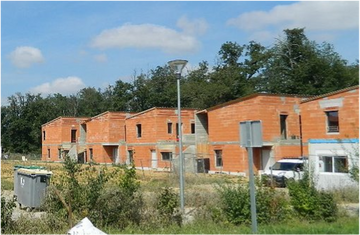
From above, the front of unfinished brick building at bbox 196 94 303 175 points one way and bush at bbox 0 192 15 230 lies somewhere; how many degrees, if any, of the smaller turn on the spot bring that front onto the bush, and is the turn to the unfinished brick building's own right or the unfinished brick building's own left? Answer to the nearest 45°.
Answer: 0° — it already faces it

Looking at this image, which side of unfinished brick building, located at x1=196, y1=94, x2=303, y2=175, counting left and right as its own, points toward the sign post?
front

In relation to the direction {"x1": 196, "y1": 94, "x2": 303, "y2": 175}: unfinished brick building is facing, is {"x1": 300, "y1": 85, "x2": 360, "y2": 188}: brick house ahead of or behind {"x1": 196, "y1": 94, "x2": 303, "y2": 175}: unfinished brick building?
ahead

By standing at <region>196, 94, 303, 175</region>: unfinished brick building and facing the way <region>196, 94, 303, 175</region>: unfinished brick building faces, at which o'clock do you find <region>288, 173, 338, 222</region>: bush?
The bush is roughly at 12 o'clock from the unfinished brick building.

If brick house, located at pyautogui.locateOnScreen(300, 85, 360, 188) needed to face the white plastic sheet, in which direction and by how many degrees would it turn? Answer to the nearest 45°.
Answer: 0° — it already faces it

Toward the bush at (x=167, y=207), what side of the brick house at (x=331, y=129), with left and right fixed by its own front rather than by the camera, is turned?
front

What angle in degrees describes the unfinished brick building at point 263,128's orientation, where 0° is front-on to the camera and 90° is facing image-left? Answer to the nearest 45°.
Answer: approximately 0°

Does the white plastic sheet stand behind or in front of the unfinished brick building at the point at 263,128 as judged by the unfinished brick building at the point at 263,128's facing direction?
in front

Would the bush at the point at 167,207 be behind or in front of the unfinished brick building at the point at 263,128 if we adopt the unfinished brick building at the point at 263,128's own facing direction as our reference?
in front

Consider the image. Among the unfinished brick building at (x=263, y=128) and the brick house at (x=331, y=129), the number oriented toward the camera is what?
2
